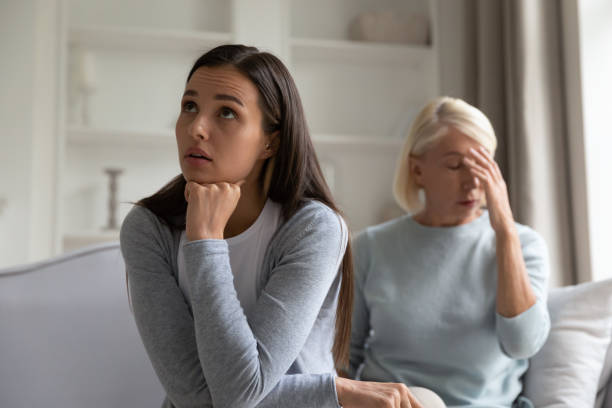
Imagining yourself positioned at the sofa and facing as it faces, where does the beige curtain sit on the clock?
The beige curtain is roughly at 8 o'clock from the sofa.

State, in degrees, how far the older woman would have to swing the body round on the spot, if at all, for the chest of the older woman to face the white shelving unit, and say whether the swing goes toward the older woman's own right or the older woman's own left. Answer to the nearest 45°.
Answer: approximately 135° to the older woman's own right

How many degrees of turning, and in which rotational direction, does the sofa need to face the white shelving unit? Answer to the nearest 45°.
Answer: approximately 180°

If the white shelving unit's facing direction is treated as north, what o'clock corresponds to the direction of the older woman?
The older woman is roughly at 11 o'clock from the white shelving unit.

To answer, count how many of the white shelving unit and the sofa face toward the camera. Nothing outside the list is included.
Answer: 2

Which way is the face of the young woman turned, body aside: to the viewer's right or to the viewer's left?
to the viewer's left

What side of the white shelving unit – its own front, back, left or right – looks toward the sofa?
front

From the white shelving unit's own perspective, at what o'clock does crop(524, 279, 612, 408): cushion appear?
The cushion is roughly at 11 o'clock from the white shelving unit.

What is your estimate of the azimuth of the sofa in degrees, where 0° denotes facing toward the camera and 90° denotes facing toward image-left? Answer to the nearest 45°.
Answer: approximately 0°

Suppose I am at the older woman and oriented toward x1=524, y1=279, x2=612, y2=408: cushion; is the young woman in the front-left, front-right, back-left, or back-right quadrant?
back-right
